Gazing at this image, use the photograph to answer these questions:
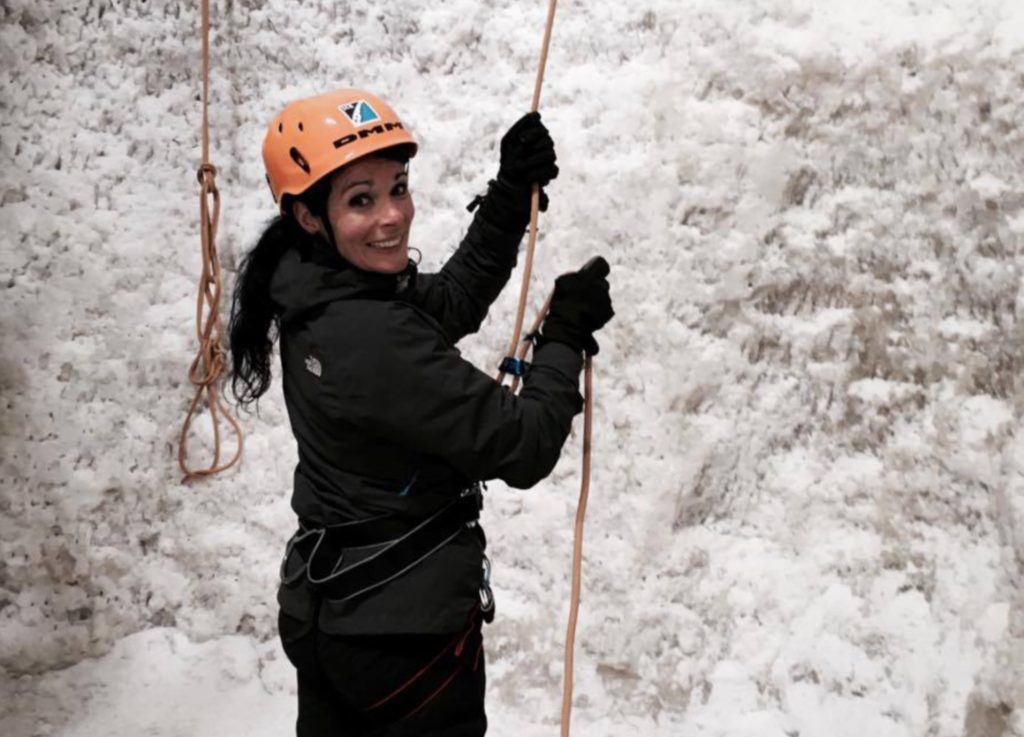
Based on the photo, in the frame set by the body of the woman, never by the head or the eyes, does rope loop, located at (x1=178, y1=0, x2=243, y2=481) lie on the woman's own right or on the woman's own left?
on the woman's own left

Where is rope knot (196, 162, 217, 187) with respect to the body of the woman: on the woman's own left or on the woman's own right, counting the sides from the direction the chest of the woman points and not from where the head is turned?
on the woman's own left

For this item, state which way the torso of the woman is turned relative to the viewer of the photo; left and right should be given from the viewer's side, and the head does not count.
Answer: facing away from the viewer and to the right of the viewer
